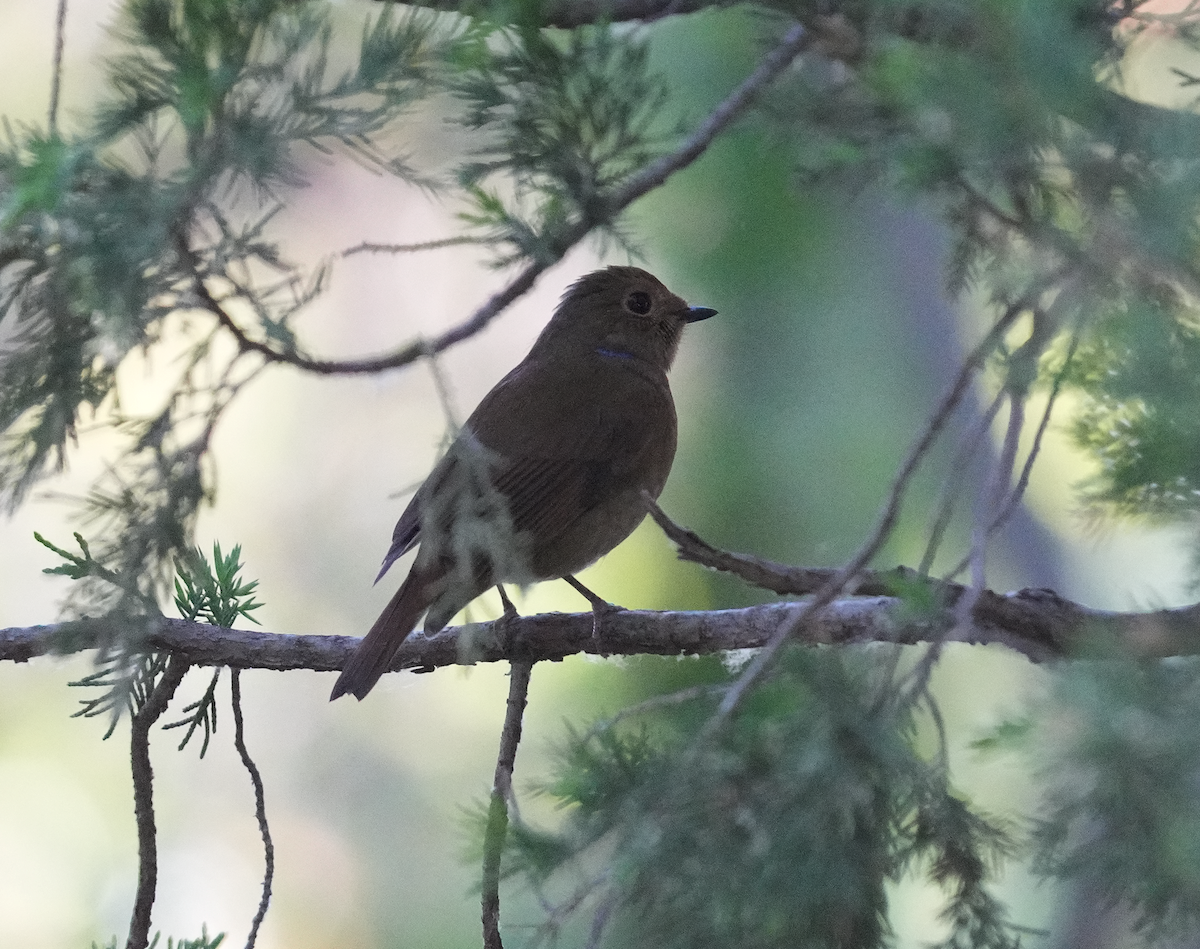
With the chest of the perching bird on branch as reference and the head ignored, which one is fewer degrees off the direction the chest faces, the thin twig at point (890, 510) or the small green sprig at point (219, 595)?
the thin twig

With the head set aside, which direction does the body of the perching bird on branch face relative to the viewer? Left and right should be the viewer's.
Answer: facing to the right of the viewer

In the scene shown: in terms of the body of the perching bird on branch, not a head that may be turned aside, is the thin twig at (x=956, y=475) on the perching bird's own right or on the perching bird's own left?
on the perching bird's own right

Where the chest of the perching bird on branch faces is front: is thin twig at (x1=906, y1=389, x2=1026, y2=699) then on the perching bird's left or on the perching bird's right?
on the perching bird's right
